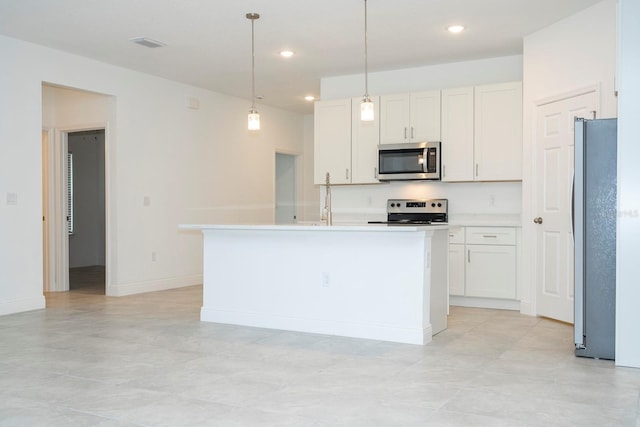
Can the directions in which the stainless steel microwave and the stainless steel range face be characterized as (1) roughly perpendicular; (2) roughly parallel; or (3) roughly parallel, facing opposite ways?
roughly parallel

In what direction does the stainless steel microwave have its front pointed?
toward the camera

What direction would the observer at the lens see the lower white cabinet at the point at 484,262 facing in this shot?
facing the viewer

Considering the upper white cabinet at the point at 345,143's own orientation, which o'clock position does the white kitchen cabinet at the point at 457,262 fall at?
The white kitchen cabinet is roughly at 10 o'clock from the upper white cabinet.

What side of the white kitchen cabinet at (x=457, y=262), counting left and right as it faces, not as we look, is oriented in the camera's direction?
front

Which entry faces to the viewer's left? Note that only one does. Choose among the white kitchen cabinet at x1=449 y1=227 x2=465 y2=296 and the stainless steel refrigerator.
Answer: the stainless steel refrigerator

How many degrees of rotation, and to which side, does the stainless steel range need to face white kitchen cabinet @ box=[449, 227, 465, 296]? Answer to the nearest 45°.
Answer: approximately 45° to its left

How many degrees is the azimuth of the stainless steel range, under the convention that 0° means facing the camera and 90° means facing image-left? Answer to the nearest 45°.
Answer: approximately 0°

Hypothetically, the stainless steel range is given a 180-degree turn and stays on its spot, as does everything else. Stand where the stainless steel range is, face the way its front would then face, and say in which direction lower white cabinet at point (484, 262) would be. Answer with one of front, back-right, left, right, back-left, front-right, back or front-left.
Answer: back-right

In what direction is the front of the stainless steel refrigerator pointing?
to the viewer's left

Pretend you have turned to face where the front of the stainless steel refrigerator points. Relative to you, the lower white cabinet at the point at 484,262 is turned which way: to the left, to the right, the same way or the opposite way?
to the left

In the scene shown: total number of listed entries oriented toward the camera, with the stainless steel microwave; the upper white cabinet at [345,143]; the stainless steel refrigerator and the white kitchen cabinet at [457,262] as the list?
3

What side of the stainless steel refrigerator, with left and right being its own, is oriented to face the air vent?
front

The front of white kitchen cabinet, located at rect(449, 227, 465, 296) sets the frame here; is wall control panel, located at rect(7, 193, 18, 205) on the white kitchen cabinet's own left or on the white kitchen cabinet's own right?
on the white kitchen cabinet's own right

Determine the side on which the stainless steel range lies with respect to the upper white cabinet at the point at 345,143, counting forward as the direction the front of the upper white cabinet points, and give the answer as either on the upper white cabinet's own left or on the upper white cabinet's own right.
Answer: on the upper white cabinet's own left
